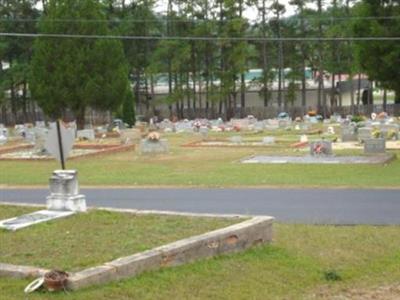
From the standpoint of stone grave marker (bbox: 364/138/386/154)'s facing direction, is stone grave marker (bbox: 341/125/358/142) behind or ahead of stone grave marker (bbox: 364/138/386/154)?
behind

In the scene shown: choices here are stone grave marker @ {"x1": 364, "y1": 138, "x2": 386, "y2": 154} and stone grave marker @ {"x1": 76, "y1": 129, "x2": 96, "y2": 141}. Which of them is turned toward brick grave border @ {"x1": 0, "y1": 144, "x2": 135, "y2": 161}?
stone grave marker @ {"x1": 76, "y1": 129, "x2": 96, "y2": 141}

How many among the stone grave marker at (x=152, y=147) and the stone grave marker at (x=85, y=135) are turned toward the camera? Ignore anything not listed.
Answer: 2

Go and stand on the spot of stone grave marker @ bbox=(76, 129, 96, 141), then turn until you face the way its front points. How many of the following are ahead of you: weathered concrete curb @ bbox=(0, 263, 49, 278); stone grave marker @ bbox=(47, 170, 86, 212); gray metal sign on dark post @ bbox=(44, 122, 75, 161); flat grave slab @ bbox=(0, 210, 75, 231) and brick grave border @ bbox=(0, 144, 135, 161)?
5

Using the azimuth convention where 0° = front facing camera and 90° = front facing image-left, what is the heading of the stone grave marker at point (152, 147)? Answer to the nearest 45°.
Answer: approximately 0°

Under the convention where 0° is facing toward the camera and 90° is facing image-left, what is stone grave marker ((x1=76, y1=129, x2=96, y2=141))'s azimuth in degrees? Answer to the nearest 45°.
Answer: approximately 0°

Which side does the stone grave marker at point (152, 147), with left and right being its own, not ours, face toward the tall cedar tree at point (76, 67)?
back

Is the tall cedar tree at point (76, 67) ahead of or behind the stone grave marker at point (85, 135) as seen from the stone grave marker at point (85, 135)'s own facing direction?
behind

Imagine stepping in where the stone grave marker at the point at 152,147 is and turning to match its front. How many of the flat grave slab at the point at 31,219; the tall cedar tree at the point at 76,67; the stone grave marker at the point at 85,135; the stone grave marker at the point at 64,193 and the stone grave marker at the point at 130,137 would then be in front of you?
2

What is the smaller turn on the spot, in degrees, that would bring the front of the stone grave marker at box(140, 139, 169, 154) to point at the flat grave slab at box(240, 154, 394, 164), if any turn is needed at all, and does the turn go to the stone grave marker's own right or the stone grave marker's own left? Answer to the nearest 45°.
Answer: approximately 45° to the stone grave marker's own left

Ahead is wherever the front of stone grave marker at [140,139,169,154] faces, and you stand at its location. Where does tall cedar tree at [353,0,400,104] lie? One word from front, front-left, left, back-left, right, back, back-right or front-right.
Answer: left

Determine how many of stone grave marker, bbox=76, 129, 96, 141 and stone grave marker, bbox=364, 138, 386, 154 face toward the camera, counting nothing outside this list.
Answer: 2

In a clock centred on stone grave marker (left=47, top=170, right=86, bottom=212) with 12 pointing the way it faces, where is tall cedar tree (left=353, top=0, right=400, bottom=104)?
The tall cedar tree is roughly at 6 o'clock from the stone grave marker.

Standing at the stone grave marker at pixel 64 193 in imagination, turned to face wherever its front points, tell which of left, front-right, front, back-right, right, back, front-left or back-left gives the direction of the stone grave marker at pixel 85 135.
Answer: back-right

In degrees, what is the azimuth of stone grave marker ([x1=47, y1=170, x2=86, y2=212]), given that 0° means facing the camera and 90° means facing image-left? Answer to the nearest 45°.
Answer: approximately 45°
